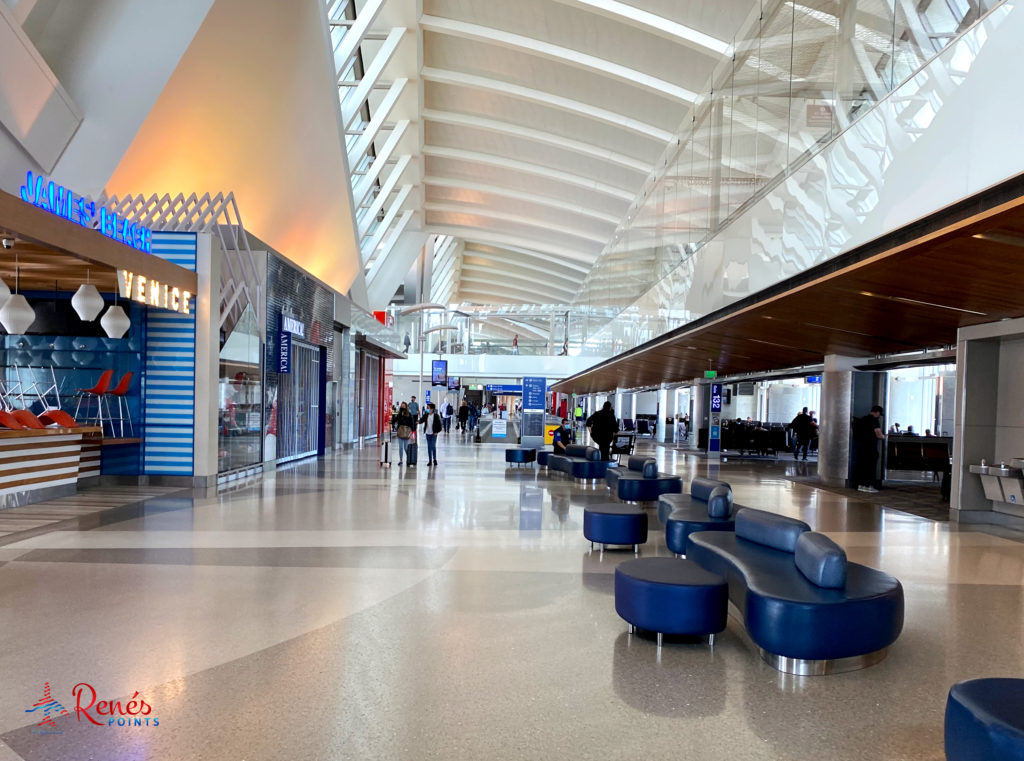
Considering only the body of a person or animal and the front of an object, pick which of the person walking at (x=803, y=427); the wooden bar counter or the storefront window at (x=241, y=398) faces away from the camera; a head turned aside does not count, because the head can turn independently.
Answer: the person walking

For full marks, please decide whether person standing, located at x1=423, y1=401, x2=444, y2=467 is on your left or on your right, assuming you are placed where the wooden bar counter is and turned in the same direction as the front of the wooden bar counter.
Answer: on your left

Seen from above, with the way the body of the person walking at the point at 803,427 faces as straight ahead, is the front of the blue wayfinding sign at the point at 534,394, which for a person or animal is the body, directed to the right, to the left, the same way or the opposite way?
the opposite way

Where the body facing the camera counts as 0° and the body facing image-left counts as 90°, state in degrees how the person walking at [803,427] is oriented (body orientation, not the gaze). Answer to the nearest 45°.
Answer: approximately 180°

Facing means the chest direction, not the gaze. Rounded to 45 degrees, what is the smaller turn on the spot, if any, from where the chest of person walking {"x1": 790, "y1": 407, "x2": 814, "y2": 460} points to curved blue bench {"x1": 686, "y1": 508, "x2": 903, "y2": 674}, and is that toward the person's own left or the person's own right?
approximately 180°

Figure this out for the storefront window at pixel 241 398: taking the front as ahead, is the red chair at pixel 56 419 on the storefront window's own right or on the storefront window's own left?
on the storefront window's own right

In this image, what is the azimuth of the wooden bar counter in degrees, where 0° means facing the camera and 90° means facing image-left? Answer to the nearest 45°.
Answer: approximately 315°
